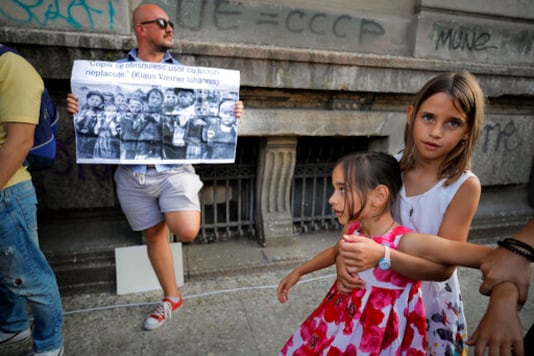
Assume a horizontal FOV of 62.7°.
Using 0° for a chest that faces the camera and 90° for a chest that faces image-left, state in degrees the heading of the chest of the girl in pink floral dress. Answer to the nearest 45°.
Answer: approximately 45°

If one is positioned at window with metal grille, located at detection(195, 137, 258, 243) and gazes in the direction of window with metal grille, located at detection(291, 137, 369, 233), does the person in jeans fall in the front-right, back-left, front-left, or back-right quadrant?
back-right

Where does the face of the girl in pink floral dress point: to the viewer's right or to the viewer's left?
to the viewer's left

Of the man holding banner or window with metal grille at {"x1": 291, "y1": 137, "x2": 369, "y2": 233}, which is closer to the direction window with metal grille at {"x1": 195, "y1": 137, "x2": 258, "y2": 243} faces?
the man holding banner

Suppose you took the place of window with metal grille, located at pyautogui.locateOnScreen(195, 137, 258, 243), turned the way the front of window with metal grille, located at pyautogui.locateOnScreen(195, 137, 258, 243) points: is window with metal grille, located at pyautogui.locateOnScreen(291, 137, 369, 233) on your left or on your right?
on your left

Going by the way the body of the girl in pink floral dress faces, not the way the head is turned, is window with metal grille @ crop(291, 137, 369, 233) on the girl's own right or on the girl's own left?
on the girl's own right

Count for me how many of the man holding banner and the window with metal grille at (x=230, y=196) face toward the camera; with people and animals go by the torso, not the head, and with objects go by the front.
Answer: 2

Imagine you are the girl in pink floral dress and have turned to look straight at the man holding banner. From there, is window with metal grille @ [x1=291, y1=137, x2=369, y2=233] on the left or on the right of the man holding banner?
right

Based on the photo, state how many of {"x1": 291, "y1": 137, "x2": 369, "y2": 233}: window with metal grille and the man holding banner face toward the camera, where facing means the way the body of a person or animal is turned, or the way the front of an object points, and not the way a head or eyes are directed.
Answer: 2

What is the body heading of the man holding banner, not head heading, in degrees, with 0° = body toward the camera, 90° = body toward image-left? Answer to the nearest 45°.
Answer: approximately 0°

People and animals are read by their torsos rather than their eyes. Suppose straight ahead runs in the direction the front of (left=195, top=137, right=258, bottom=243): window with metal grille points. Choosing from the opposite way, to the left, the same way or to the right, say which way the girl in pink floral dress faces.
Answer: to the right
